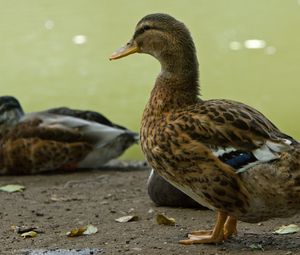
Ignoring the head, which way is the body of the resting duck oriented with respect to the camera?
to the viewer's left

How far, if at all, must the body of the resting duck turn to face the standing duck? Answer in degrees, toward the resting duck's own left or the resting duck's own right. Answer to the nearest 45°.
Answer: approximately 90° to the resting duck's own left

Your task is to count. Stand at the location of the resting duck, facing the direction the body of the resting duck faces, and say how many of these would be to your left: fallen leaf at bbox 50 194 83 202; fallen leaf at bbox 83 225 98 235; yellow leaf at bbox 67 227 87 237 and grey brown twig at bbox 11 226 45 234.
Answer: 4

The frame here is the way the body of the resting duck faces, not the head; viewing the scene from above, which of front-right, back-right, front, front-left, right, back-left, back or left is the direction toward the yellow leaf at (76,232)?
left

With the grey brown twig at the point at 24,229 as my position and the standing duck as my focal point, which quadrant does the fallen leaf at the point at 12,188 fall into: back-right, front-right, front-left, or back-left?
back-left

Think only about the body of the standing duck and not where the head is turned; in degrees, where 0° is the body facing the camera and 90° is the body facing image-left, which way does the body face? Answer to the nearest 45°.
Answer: approximately 90°

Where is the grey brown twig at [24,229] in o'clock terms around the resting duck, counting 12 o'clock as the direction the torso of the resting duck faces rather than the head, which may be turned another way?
The grey brown twig is roughly at 9 o'clock from the resting duck.

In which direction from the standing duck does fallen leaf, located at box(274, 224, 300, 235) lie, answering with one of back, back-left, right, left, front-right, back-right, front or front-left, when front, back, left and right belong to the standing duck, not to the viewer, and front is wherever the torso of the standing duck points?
back-right

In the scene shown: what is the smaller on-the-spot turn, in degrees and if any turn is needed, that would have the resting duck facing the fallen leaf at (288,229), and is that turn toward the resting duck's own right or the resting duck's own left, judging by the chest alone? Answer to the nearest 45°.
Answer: approximately 135° to the resting duck's own left

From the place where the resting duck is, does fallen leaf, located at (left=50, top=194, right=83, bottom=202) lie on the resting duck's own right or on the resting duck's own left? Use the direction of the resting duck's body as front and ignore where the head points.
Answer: on the resting duck's own left

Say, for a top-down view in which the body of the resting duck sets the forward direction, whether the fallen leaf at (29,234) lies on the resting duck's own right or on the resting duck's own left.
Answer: on the resting duck's own left

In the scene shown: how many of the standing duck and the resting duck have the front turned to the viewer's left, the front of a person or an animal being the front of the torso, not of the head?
2
